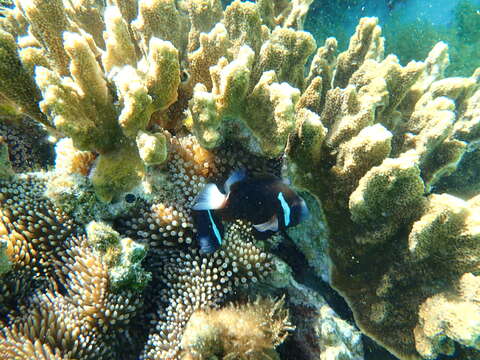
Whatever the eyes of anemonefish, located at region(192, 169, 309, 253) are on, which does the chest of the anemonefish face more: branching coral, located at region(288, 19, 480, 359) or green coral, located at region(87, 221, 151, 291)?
the branching coral

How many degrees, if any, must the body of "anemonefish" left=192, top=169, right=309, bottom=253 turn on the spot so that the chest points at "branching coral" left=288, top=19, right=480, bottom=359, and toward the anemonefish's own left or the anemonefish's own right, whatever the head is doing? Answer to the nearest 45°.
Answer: approximately 45° to the anemonefish's own left

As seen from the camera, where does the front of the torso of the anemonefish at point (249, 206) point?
to the viewer's right

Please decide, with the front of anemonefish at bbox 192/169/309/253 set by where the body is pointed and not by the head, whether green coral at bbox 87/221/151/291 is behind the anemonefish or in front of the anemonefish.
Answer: behind
